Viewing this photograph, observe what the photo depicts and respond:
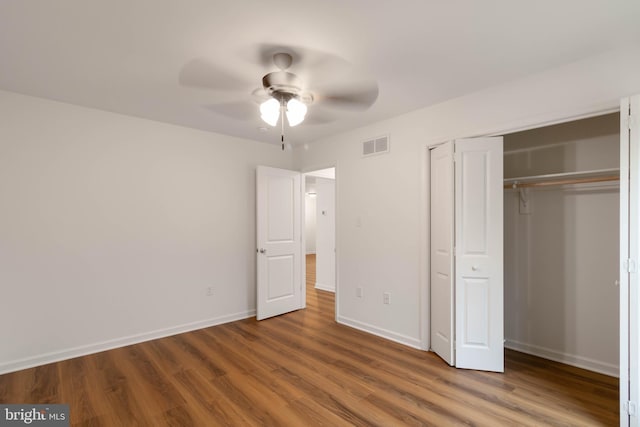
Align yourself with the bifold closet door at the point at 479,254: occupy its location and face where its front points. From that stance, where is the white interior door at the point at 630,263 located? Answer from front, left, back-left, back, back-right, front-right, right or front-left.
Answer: front-left

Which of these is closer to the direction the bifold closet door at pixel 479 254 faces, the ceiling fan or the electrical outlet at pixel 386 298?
the ceiling fan

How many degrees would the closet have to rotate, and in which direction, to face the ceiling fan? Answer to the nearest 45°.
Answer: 0° — it already faces it

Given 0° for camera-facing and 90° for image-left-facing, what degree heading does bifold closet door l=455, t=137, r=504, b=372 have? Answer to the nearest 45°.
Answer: approximately 0°

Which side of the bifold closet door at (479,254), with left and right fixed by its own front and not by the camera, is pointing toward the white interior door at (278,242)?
right

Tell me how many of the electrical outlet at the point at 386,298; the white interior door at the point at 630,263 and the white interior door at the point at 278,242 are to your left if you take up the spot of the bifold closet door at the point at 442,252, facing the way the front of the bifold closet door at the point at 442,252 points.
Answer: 1

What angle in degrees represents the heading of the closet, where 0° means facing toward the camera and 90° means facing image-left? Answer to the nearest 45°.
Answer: approximately 45°

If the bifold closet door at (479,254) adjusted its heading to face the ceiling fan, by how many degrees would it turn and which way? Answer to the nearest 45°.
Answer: approximately 45° to its right

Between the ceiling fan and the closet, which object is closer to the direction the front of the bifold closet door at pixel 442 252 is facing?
the ceiling fan

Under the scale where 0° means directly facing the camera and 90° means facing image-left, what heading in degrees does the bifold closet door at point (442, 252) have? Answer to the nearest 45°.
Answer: approximately 45°

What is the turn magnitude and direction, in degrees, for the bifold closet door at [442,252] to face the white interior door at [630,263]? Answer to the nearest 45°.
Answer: approximately 90° to its left
